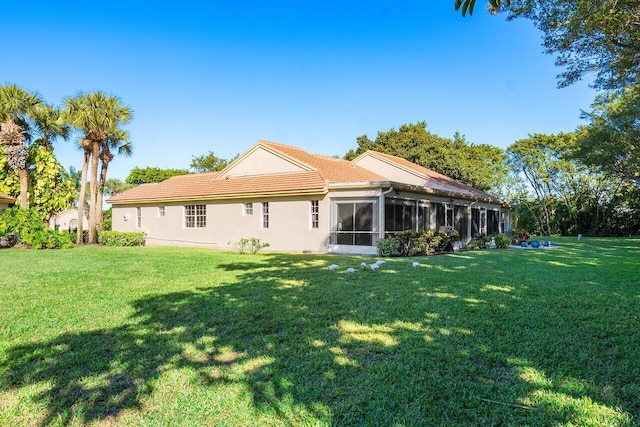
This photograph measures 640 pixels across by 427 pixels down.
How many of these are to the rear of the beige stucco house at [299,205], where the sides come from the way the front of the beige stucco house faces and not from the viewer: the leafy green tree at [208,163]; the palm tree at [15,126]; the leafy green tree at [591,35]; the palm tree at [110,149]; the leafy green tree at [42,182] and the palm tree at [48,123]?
1

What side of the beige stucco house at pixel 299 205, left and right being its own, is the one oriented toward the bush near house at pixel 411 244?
back

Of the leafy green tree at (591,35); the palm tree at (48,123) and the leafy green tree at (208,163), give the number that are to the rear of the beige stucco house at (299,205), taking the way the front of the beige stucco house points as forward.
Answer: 1

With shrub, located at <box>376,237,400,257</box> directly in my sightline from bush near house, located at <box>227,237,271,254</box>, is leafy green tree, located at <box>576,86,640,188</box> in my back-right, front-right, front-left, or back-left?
front-left

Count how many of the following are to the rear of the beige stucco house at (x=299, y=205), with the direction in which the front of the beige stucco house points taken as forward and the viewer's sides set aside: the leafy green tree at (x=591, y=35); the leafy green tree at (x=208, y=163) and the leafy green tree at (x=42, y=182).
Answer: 1

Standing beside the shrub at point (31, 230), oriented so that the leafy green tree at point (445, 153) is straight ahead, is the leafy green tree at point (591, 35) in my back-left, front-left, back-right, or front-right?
front-right

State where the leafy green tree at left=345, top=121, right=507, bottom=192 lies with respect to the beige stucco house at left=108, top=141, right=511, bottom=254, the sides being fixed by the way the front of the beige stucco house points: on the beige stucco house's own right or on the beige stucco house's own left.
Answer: on the beige stucco house's own right

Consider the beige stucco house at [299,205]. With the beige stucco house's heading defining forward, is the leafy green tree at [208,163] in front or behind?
in front

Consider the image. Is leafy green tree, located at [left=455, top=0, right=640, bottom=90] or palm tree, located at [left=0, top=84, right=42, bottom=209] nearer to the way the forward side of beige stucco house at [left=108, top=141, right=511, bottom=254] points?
the palm tree

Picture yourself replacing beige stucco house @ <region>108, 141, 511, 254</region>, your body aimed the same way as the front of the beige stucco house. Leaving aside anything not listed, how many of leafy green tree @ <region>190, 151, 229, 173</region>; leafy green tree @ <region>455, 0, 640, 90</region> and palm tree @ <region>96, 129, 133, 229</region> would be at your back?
1

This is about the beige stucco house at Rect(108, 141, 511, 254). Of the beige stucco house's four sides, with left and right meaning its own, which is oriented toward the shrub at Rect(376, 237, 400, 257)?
back
